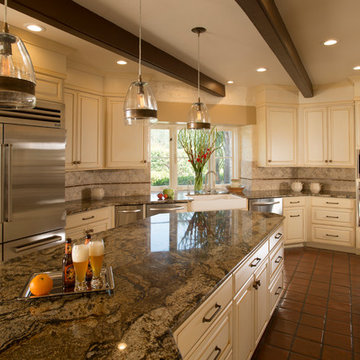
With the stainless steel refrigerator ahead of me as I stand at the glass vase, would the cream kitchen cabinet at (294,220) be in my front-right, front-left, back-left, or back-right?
back-left

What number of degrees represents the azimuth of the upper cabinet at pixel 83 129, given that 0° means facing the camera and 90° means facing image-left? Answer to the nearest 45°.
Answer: approximately 315°

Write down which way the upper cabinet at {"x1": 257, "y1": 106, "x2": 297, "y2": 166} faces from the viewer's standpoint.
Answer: facing the viewer

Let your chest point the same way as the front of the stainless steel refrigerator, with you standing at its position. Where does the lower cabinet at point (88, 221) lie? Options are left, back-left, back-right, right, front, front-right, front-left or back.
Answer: left

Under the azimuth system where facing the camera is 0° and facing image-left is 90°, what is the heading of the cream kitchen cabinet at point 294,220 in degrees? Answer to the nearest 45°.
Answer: approximately 0°

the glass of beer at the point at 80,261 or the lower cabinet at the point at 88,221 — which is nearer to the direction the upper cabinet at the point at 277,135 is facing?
the glass of beer

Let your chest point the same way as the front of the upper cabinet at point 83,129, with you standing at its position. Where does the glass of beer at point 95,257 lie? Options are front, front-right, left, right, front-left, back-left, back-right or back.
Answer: front-right

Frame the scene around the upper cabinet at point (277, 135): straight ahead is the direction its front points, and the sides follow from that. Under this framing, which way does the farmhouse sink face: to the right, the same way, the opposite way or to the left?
the same way

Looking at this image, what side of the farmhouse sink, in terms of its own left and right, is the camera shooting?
front

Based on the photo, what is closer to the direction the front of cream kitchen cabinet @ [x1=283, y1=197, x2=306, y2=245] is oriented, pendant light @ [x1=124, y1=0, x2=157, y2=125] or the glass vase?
the pendant light

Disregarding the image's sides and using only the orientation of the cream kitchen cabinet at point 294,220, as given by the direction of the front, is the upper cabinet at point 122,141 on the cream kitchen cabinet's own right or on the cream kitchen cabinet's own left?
on the cream kitchen cabinet's own right

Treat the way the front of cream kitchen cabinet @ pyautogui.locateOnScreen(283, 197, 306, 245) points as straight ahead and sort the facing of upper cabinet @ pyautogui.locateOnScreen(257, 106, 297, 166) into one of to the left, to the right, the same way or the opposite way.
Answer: the same way

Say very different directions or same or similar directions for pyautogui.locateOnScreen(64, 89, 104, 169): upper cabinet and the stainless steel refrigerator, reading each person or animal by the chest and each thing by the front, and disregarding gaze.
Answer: same or similar directions

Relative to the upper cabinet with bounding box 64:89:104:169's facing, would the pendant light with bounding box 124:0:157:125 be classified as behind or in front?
in front

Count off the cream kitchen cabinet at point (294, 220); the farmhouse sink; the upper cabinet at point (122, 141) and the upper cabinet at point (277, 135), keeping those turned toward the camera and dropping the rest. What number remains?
4

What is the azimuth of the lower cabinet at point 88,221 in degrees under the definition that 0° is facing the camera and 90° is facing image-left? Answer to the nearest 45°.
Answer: approximately 315°

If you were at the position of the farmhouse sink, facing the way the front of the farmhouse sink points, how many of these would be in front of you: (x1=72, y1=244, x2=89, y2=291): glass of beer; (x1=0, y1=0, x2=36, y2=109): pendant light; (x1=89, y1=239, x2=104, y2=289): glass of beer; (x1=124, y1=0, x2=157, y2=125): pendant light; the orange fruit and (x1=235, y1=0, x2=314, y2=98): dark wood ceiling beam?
6
